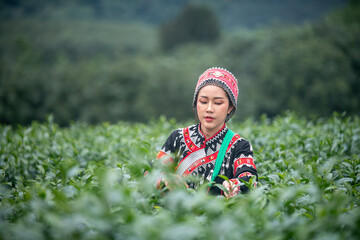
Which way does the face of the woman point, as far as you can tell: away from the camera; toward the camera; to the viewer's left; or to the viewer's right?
toward the camera

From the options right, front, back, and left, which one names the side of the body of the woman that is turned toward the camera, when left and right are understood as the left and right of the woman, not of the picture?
front
